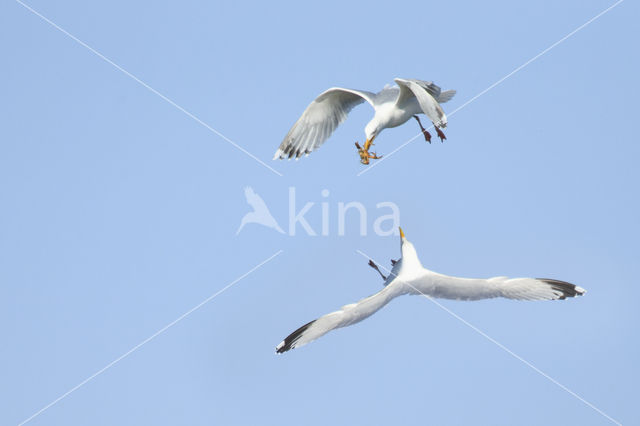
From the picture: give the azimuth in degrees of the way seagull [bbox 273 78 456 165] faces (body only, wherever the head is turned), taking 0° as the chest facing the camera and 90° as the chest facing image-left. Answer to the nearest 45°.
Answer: approximately 45°
